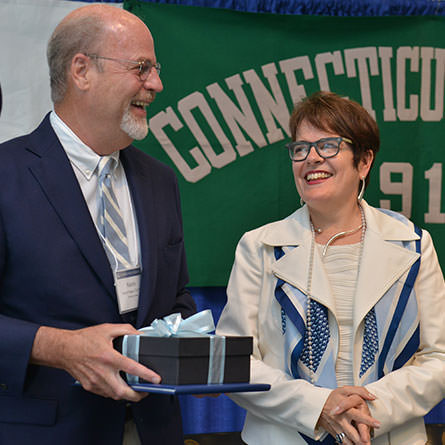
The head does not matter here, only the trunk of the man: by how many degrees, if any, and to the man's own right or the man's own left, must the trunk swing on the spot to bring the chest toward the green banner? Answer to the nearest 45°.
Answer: approximately 90° to the man's own left

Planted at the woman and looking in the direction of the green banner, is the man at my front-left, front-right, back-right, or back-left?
back-left

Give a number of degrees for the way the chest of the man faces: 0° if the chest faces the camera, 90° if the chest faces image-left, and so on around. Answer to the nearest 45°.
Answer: approximately 315°

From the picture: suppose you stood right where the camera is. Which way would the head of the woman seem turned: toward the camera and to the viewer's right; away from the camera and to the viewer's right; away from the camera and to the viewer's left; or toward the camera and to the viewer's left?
toward the camera and to the viewer's left

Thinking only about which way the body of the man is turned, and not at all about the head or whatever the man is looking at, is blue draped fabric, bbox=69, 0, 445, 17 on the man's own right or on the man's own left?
on the man's own left

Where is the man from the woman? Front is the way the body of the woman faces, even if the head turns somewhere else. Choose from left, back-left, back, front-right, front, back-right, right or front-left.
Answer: front-right

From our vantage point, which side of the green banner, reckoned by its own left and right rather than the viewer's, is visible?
front

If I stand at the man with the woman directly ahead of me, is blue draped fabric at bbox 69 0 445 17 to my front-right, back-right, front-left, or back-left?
front-left

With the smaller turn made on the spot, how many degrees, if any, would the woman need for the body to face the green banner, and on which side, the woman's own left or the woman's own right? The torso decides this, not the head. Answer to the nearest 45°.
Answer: approximately 180°

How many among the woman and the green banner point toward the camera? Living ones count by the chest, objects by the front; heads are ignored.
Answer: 2

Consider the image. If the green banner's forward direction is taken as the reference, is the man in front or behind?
in front

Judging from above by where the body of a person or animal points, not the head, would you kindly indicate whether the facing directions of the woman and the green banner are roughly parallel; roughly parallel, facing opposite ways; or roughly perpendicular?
roughly parallel

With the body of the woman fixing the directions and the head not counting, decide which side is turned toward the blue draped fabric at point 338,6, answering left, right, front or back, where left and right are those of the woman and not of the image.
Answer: back

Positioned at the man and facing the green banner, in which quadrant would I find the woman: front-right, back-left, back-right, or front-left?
front-right

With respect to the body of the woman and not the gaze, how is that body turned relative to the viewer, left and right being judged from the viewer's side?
facing the viewer
